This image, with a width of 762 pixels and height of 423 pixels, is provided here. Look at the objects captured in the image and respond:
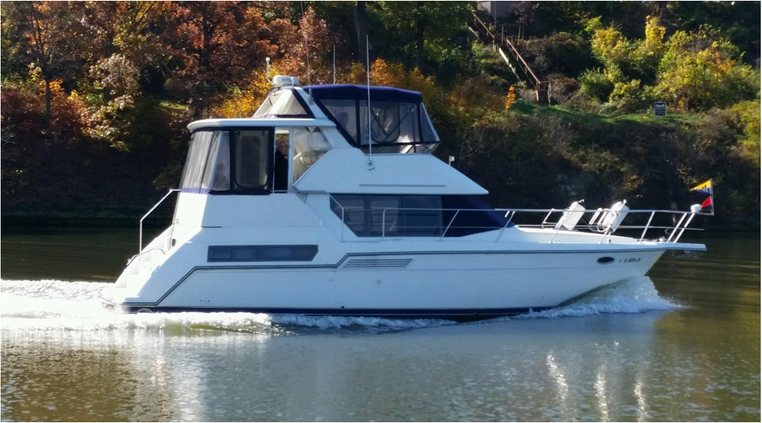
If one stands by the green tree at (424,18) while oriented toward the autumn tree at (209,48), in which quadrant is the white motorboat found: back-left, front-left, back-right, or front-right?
front-left

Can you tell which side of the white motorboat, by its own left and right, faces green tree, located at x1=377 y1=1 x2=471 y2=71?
left

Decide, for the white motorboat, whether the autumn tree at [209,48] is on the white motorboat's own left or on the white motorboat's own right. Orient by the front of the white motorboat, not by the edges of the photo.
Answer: on the white motorboat's own left

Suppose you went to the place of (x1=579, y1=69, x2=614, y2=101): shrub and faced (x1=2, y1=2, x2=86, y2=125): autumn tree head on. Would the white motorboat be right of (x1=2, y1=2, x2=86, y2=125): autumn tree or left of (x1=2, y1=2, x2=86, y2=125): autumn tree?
left

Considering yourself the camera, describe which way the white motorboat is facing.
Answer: facing to the right of the viewer

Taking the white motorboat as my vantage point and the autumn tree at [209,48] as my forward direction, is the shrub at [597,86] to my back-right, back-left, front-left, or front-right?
front-right

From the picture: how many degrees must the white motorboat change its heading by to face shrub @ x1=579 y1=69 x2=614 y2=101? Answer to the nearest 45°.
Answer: approximately 90° to its left
